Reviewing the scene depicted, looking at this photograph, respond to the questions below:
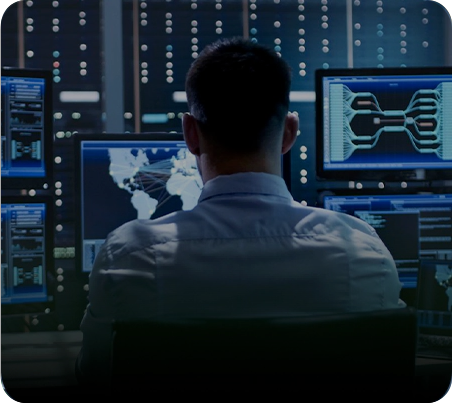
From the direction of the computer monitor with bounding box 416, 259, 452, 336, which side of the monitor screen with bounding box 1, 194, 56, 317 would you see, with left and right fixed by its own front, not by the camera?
left

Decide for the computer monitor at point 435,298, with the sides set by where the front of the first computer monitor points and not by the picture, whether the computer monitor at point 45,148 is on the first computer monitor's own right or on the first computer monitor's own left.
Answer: on the first computer monitor's own right

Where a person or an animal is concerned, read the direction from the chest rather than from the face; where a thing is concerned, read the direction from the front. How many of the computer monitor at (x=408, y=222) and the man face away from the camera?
1

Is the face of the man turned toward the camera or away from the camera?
away from the camera

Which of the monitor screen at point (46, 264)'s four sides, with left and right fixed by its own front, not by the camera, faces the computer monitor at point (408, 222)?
left

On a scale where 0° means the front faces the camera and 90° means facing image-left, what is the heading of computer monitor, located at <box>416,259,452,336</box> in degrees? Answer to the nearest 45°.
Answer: approximately 0°

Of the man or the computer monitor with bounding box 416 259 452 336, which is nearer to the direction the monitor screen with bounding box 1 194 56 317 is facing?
the man

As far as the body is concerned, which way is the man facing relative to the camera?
away from the camera

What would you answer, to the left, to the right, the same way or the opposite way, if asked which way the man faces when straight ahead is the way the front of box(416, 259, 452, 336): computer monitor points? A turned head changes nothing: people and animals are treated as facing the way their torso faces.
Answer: the opposite way

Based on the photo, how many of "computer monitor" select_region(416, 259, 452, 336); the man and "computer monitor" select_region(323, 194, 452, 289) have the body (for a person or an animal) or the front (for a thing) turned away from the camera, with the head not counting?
1
